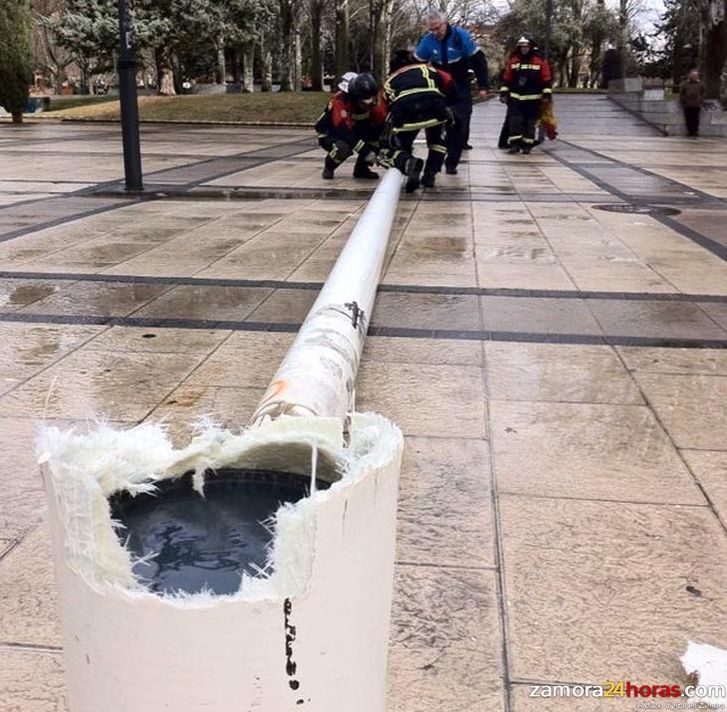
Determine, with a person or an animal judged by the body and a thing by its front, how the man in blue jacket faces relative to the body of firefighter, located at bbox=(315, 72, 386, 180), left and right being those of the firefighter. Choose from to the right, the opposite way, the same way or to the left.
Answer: to the right

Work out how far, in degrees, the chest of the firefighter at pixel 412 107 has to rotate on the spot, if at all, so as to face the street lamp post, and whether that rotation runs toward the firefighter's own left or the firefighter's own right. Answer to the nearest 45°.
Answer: approximately 45° to the firefighter's own left

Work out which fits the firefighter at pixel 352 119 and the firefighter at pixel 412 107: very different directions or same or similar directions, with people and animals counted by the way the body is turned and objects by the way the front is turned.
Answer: very different directions

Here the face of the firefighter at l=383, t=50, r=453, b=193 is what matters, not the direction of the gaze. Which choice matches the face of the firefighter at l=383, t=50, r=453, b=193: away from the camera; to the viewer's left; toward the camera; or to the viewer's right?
away from the camera

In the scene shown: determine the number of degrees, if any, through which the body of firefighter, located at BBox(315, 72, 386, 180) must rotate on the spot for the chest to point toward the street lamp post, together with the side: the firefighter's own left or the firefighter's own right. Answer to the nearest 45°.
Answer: approximately 135° to the firefighter's own right

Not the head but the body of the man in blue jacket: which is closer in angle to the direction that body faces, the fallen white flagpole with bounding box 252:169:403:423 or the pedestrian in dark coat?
the fallen white flagpole

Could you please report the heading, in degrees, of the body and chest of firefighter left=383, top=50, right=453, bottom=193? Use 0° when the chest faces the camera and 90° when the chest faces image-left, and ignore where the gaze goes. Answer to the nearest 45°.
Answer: approximately 135°

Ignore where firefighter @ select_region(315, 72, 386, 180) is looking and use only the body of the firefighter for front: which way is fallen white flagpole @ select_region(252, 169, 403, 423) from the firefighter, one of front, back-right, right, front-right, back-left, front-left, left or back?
front-right
